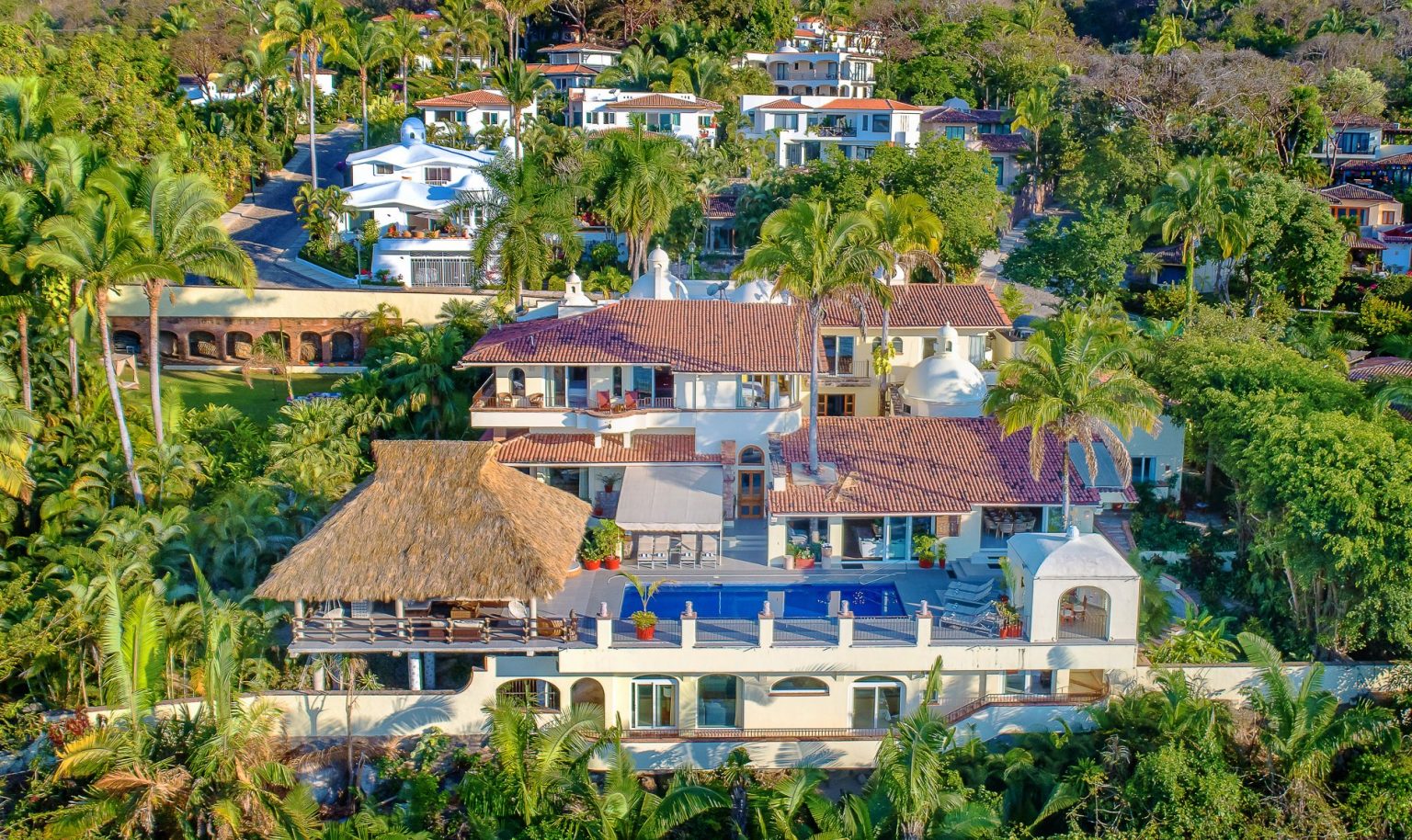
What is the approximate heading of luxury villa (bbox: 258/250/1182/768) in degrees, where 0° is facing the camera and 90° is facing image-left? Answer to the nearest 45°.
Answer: approximately 0°

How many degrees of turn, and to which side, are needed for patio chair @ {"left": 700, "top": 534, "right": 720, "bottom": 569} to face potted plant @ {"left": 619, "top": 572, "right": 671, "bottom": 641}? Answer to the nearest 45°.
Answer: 0° — it already faces it

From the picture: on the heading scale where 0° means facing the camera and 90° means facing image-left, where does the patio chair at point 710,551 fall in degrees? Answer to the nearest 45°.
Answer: approximately 0°

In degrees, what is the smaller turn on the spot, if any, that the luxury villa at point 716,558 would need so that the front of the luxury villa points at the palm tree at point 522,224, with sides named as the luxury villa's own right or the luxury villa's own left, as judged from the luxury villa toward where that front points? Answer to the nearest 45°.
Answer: approximately 135° to the luxury villa's own right

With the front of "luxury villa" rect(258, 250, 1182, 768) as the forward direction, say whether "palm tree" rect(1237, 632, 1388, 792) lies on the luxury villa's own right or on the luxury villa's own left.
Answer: on the luxury villa's own left

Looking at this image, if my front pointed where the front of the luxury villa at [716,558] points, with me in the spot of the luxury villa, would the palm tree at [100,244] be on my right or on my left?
on my right

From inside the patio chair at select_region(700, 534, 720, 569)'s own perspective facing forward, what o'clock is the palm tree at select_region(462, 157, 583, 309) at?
The palm tree is roughly at 5 o'clock from the patio chair.
